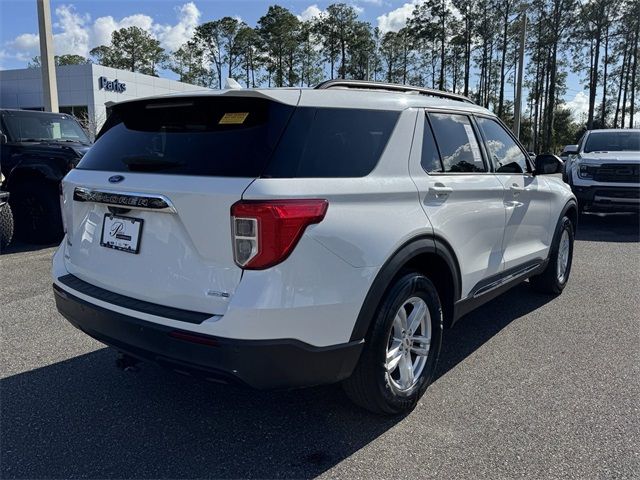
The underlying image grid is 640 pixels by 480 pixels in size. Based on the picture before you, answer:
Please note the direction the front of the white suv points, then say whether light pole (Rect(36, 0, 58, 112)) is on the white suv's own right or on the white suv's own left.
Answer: on the white suv's own left

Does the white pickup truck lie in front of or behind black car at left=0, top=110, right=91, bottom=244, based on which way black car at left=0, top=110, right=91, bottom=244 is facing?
in front

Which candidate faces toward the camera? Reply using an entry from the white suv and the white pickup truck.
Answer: the white pickup truck

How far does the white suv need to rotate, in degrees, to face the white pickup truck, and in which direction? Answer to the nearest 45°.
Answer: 0° — it already faces it

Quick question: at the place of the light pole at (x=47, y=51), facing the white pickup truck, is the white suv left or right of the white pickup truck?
right

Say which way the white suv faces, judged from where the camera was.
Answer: facing away from the viewer and to the right of the viewer

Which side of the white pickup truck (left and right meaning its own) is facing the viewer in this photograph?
front

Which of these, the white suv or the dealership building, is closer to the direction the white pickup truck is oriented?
the white suv

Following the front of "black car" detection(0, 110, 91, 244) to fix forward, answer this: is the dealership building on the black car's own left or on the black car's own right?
on the black car's own left

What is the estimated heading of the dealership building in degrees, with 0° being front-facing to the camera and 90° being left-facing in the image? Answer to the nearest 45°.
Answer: approximately 315°

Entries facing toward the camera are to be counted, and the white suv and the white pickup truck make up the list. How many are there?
1

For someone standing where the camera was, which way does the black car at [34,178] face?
facing the viewer and to the right of the viewer

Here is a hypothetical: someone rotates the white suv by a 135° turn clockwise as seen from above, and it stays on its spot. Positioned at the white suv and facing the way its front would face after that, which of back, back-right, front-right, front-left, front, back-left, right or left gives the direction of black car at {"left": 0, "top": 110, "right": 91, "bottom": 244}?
back-right

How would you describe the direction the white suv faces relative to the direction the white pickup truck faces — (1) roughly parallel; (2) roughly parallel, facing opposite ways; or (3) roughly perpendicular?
roughly parallel, facing opposite ways
